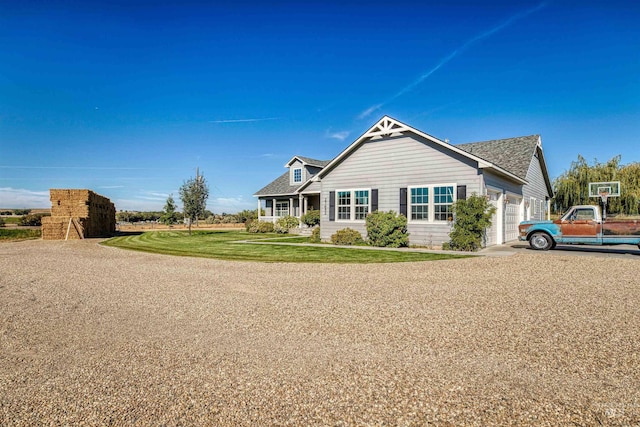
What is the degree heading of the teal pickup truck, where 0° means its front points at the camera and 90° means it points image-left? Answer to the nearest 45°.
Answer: approximately 90°

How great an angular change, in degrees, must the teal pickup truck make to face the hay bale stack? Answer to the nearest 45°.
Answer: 0° — it already faces it

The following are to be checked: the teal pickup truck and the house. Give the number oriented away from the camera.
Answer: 0

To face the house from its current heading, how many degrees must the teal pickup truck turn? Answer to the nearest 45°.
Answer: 0° — it already faces it

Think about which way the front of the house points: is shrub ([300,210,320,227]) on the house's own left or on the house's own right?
on the house's own right

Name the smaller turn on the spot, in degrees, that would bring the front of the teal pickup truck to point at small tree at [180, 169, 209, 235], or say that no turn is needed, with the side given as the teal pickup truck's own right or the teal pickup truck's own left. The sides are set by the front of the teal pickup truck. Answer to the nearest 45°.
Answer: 0° — it already faces it

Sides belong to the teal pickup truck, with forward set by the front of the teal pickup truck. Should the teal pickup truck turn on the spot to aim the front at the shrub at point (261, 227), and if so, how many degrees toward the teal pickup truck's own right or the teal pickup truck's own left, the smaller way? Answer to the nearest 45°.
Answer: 0° — it already faces it

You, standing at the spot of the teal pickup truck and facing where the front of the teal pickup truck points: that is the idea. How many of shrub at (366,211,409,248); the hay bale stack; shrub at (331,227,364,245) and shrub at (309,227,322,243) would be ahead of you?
4

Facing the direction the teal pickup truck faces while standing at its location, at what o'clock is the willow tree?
The willow tree is roughly at 3 o'clock from the teal pickup truck.

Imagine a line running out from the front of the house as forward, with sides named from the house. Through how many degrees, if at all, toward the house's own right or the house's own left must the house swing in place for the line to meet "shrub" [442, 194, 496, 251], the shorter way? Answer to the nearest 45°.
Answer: approximately 90° to the house's own left

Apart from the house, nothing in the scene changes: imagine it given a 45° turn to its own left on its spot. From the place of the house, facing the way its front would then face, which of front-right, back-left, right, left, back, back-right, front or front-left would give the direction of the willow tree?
back-left

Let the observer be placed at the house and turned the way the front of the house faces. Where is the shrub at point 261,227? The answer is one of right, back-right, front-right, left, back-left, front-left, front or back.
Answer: right

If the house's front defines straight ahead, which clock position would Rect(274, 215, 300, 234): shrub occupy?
The shrub is roughly at 3 o'clock from the house.

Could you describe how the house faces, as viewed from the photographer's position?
facing the viewer and to the left of the viewer
